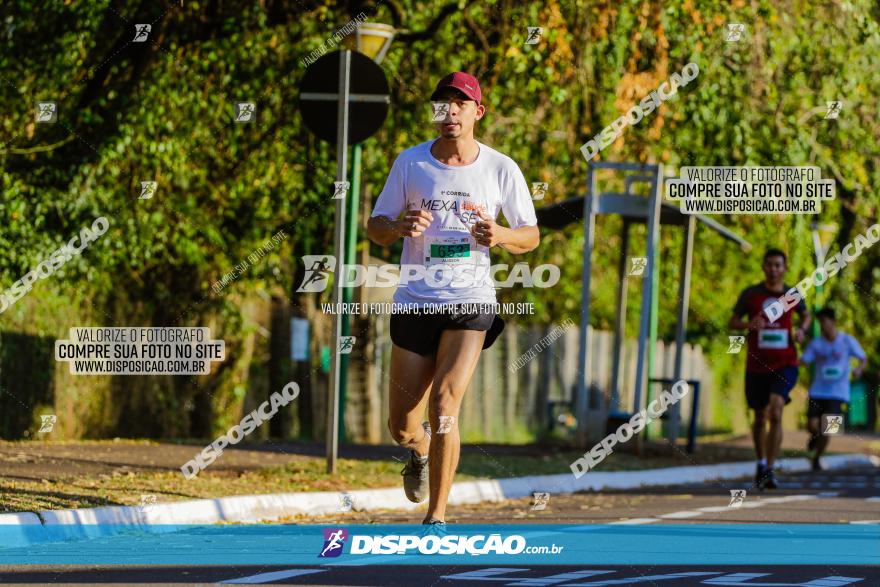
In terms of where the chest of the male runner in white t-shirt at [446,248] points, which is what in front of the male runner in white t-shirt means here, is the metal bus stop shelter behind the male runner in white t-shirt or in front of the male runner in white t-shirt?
behind

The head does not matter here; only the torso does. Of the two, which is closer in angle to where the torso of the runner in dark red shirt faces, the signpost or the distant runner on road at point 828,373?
the signpost

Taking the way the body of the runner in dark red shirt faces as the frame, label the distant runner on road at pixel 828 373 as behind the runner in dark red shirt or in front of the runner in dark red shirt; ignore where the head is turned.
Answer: behind

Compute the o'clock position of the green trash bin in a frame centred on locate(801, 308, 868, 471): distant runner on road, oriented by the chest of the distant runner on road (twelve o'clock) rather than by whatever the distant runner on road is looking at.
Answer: The green trash bin is roughly at 6 o'clock from the distant runner on road.

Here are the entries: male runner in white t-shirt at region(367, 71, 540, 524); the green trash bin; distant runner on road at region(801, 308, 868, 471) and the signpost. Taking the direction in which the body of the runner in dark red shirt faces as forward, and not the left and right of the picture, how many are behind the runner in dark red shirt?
2

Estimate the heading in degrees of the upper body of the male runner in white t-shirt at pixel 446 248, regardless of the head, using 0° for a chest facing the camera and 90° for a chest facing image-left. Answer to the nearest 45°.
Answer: approximately 0°

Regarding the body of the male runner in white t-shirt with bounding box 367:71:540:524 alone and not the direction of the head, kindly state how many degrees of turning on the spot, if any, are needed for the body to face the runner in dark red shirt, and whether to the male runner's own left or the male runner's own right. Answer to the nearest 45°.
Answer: approximately 135° to the male runner's own left

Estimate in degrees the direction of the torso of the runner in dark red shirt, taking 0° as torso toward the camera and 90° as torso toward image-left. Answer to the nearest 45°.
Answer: approximately 0°

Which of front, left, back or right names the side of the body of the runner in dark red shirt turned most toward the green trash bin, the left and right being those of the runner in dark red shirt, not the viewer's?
back
